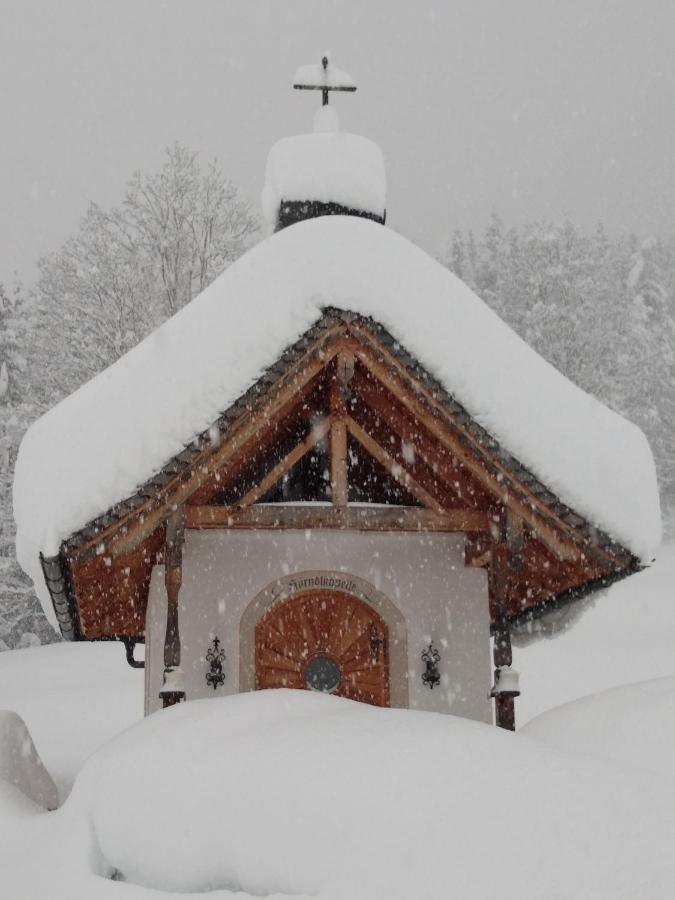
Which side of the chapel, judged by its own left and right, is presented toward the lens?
front

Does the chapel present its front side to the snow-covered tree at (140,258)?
no
